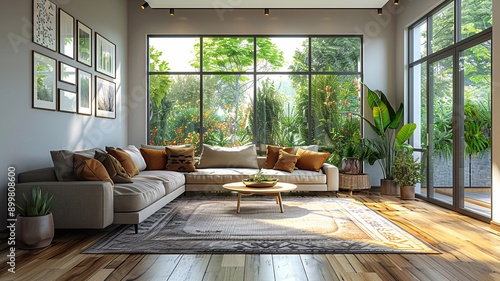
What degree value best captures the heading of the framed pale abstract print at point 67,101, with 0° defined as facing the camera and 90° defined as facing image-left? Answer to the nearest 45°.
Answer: approximately 315°

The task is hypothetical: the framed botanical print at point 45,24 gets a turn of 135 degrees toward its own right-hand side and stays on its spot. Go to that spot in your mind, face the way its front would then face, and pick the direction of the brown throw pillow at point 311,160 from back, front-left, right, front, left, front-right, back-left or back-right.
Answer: back

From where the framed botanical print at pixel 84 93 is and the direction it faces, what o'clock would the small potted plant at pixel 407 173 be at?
The small potted plant is roughly at 11 o'clock from the framed botanical print.

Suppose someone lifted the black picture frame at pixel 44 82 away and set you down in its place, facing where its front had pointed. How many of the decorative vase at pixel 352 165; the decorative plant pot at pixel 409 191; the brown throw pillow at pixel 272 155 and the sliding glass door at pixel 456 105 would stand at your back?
0

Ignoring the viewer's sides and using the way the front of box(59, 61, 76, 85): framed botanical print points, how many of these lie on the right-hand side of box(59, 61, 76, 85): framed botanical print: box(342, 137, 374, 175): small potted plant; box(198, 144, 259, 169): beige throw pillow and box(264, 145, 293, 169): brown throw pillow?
0

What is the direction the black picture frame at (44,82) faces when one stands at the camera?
facing the viewer and to the right of the viewer

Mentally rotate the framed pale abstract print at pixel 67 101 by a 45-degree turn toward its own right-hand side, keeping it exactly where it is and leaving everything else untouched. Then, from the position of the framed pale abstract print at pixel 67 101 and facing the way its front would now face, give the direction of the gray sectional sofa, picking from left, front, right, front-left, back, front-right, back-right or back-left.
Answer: front

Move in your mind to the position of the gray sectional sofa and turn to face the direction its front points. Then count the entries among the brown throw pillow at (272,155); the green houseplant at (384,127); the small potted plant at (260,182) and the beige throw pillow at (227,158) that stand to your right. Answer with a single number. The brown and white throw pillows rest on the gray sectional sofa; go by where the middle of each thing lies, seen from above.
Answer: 0

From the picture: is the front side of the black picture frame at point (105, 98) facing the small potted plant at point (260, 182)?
yes

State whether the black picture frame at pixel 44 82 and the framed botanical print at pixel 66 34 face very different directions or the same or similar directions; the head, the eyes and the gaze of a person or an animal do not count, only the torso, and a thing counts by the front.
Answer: same or similar directions

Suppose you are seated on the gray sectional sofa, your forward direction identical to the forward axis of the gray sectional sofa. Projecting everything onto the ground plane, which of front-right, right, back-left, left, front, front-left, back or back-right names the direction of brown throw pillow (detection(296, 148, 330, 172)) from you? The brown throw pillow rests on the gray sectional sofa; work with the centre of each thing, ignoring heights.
left

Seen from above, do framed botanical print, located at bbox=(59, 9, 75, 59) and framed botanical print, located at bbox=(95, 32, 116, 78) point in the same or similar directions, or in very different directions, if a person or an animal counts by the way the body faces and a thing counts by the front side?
same or similar directions

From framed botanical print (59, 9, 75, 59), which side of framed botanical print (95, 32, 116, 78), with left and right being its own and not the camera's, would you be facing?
right
